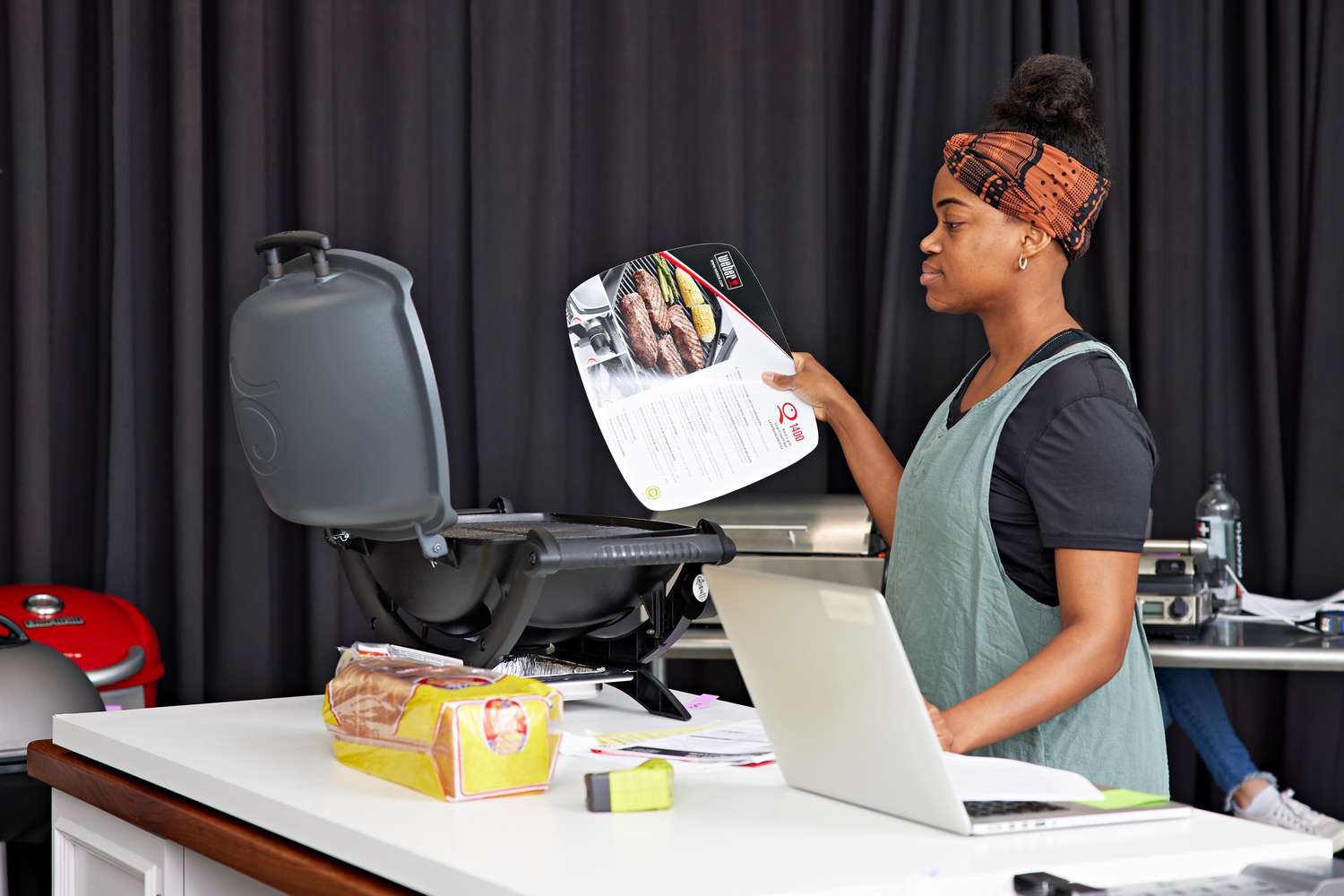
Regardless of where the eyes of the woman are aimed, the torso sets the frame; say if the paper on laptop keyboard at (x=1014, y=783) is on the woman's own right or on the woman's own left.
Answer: on the woman's own left

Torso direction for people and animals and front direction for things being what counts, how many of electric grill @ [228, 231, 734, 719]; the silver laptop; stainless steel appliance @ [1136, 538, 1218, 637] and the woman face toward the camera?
1

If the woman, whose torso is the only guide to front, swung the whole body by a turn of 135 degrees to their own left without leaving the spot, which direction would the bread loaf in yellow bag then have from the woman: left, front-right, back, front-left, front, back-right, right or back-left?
right

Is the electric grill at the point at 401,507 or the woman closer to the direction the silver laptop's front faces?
the woman

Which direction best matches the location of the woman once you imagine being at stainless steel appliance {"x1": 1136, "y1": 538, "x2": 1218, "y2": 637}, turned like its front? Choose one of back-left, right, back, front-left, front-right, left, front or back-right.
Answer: front

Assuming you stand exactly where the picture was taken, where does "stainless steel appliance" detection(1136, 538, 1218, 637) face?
facing the viewer

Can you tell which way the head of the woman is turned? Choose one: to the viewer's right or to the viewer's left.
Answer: to the viewer's left

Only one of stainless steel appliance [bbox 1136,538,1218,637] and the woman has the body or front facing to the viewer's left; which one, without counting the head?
the woman

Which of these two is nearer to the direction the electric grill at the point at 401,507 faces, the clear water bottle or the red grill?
the clear water bottle

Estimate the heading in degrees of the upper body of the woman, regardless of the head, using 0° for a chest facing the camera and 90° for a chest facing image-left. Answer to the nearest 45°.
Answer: approximately 90°

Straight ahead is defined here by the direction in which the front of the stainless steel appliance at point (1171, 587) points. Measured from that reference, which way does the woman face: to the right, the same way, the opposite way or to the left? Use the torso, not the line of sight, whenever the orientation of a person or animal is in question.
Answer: to the right

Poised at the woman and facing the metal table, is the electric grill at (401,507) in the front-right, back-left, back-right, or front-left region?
back-left

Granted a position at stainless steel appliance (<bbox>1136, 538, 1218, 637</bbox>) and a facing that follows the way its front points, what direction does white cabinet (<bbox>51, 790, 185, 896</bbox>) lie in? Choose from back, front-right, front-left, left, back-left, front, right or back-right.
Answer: front-right

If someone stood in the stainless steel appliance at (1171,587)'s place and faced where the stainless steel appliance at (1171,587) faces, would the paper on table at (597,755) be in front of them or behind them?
in front

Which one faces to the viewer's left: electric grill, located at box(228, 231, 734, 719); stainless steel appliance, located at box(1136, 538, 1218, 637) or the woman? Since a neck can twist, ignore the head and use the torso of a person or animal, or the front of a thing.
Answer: the woman

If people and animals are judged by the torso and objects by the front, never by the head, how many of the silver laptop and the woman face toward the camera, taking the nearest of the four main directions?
0

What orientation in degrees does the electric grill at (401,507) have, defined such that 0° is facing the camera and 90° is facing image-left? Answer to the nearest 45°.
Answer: approximately 225°
